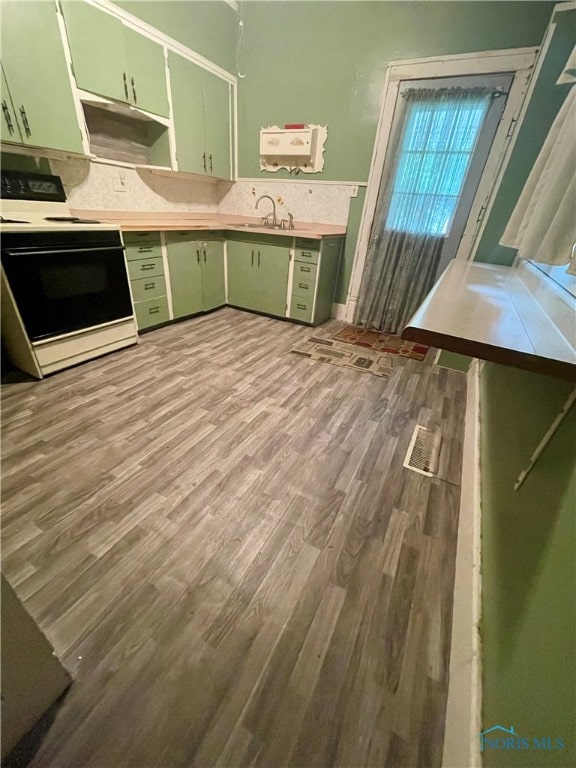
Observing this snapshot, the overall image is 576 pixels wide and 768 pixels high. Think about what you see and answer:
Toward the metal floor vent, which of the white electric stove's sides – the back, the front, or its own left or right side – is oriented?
front

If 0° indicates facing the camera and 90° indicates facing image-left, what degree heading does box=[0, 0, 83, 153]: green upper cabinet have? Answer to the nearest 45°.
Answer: approximately 315°

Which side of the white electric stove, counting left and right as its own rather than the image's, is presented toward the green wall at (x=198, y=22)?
left

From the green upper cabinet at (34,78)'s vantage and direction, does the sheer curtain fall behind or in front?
in front

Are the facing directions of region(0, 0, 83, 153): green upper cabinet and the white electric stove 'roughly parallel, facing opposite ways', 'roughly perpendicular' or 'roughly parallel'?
roughly parallel

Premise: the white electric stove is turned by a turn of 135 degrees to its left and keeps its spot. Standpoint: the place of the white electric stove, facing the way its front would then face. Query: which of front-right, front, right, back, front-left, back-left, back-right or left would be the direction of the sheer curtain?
right

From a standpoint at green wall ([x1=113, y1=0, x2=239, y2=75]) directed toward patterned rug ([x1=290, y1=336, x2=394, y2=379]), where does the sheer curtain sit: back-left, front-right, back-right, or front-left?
front-left

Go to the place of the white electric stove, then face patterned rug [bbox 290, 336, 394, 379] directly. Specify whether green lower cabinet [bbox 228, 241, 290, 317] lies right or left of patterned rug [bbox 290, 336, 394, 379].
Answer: left

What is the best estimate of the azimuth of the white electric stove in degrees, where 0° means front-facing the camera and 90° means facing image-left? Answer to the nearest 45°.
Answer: approximately 315°

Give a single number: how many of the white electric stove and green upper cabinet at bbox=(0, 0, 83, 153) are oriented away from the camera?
0

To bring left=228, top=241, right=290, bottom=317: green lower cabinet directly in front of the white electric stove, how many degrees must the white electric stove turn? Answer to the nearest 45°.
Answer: approximately 45° to its left

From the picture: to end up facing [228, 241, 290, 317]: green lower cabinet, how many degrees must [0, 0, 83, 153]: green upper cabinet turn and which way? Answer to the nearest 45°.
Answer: approximately 45° to its left
